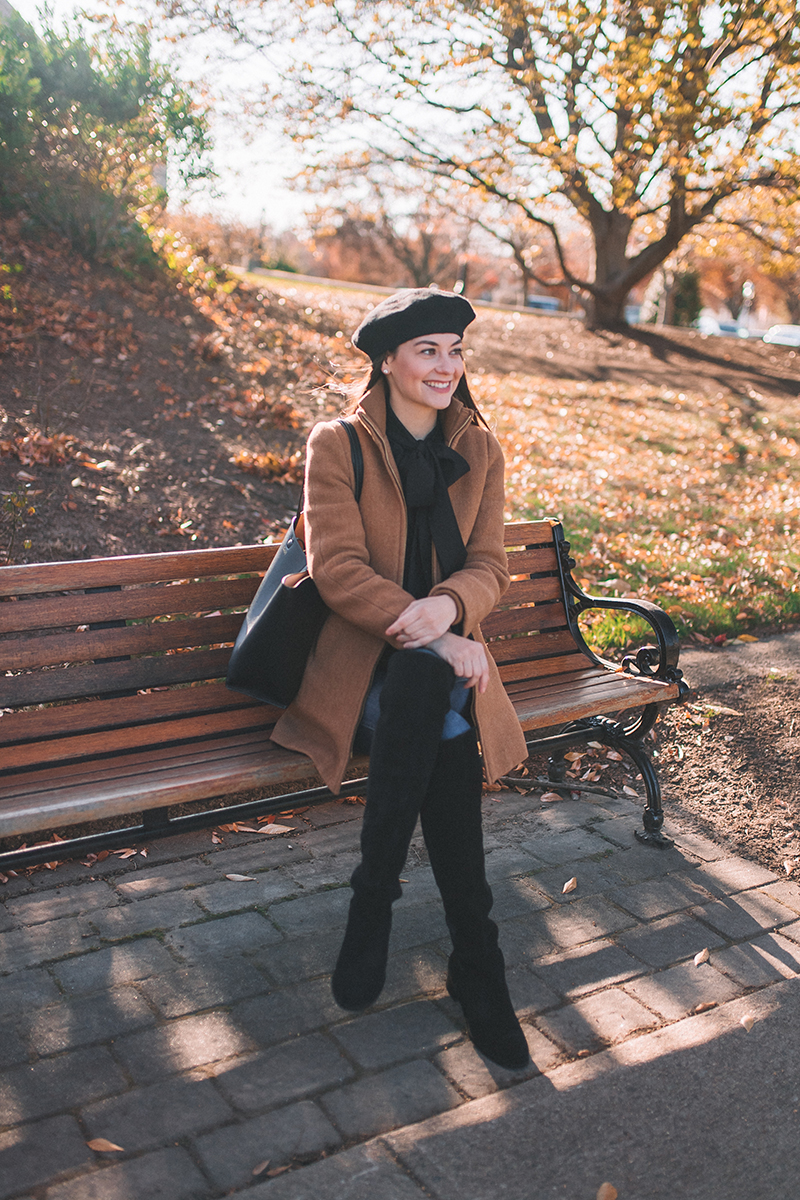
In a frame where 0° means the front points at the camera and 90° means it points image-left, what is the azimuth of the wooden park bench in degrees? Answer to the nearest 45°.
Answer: approximately 315°
